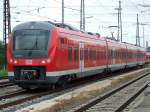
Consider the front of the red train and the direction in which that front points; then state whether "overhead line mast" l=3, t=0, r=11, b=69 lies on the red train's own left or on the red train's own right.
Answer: on the red train's own right

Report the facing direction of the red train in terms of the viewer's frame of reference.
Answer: facing the viewer and to the left of the viewer
